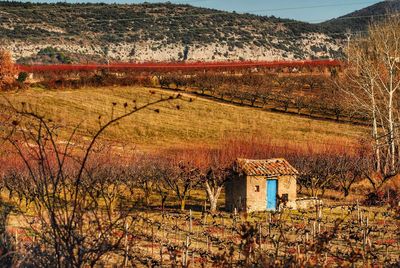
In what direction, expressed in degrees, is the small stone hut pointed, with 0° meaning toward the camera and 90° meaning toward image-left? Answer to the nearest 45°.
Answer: approximately 315°

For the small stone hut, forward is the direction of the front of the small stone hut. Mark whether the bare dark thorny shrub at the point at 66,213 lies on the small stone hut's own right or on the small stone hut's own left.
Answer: on the small stone hut's own right
